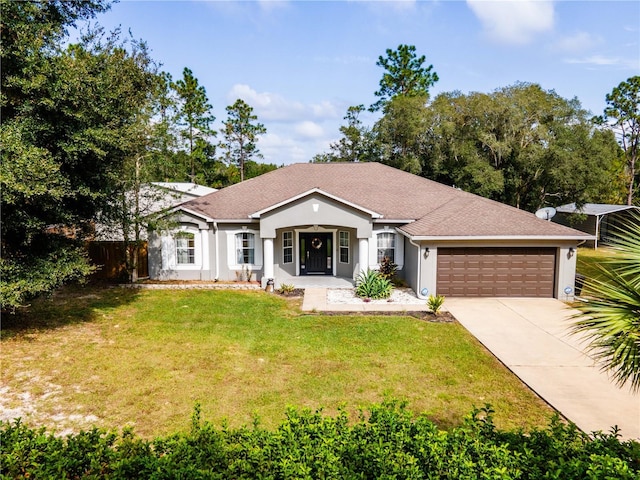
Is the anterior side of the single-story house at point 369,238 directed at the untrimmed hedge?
yes

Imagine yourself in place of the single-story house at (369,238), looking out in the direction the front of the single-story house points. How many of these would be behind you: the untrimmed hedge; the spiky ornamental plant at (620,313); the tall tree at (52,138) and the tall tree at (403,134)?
1

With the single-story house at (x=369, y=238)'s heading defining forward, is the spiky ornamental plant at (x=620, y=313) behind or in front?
in front

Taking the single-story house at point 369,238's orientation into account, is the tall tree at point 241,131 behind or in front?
behind

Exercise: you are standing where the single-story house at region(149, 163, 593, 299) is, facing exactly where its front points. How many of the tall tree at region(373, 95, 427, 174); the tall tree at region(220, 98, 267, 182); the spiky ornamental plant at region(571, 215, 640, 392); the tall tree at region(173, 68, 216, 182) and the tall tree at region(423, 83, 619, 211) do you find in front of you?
1

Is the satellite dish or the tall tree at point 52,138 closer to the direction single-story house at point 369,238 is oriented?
the tall tree

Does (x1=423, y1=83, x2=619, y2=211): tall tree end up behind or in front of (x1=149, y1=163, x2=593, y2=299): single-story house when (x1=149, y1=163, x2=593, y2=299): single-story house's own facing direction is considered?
behind

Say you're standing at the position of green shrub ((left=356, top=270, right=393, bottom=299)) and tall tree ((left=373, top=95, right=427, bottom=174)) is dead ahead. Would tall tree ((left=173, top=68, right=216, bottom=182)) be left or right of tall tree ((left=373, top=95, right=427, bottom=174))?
left

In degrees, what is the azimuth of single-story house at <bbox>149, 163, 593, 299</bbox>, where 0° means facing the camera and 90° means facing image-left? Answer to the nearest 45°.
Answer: approximately 0°

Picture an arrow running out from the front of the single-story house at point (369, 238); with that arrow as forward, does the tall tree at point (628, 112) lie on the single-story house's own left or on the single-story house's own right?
on the single-story house's own left

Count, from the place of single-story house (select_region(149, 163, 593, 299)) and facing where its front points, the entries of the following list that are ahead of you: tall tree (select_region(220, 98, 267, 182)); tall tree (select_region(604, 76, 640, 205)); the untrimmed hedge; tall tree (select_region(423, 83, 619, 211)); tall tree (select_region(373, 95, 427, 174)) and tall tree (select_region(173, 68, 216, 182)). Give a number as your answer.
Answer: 1

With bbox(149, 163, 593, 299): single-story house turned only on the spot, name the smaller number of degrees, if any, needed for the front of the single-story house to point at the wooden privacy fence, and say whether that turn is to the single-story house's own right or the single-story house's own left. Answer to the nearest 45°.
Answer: approximately 90° to the single-story house's own right

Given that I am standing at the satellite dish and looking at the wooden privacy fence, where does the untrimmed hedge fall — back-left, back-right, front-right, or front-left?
front-left

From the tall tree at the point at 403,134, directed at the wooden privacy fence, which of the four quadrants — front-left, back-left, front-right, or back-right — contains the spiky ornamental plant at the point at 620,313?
front-left
